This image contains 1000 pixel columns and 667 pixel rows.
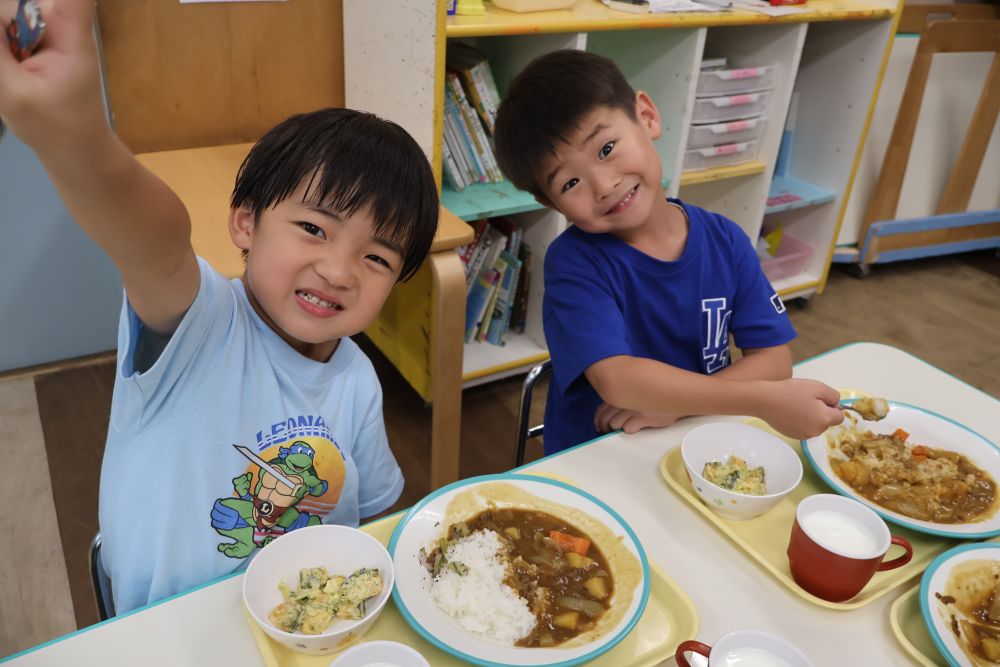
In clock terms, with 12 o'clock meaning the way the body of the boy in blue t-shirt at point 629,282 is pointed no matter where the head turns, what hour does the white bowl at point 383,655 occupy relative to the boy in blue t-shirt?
The white bowl is roughly at 2 o'clock from the boy in blue t-shirt.

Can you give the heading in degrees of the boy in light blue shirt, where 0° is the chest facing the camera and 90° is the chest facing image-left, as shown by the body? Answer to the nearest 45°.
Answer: approximately 315°

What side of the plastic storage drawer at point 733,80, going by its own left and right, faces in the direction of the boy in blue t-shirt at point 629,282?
front

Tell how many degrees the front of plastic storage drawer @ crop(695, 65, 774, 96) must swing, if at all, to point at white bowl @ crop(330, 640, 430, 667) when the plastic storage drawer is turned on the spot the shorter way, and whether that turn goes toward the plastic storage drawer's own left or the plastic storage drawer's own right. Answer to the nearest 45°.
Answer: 0° — it already faces it

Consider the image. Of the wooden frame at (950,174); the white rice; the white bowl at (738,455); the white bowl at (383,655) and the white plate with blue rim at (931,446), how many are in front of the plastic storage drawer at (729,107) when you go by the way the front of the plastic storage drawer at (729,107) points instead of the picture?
4

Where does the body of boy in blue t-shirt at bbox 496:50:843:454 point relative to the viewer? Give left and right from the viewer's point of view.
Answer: facing the viewer and to the right of the viewer

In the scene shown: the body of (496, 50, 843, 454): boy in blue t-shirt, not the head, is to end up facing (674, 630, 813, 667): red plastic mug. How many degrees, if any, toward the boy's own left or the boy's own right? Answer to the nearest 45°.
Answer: approximately 45° to the boy's own right

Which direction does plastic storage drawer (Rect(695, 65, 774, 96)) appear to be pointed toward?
toward the camera

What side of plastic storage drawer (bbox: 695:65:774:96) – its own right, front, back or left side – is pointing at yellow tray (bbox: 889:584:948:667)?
front

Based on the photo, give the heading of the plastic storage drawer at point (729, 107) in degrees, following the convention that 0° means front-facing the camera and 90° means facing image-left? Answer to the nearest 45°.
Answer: approximately 0°

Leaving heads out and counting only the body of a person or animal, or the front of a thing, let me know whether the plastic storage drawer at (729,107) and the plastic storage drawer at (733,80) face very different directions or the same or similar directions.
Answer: same or similar directions

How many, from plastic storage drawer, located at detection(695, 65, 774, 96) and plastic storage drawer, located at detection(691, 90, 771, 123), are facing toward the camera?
2
